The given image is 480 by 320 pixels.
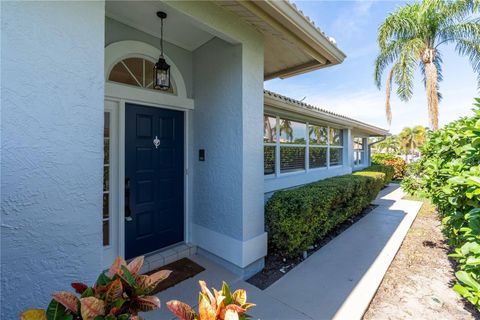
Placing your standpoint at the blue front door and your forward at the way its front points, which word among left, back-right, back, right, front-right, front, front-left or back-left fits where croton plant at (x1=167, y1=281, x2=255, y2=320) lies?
front-right

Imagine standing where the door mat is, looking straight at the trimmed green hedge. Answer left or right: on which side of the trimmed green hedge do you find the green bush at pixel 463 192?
right

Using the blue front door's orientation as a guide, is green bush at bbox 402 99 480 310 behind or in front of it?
in front

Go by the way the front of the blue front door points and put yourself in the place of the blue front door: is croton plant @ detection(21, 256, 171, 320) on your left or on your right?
on your right

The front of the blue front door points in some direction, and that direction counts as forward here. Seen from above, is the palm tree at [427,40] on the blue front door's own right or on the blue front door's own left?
on the blue front door's own left

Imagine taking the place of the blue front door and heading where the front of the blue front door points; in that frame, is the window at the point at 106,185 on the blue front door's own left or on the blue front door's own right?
on the blue front door's own right

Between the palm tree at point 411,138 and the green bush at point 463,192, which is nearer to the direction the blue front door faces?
the green bush

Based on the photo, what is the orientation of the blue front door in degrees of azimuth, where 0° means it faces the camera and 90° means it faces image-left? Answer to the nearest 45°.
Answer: approximately 315°

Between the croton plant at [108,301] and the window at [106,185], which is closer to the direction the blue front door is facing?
the croton plant

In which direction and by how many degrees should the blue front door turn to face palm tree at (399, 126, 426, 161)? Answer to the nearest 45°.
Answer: approximately 90° to its left

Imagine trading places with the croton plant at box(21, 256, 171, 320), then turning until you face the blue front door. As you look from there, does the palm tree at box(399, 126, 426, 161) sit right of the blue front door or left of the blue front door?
right
